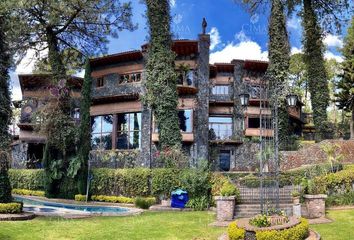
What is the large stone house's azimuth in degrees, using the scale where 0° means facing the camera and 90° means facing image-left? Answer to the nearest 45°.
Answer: approximately 0°

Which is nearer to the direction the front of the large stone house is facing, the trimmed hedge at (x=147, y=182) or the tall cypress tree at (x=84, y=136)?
the trimmed hedge

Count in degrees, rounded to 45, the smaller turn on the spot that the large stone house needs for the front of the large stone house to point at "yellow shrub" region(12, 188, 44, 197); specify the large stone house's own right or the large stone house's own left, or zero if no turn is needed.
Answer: approximately 90° to the large stone house's own right

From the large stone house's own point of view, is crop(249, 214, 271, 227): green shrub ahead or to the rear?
ahead

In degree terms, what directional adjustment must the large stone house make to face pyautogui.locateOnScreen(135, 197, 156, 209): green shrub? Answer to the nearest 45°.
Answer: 0° — it already faces it

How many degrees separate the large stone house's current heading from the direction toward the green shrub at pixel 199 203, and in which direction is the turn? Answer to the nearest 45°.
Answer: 0° — it already faces it

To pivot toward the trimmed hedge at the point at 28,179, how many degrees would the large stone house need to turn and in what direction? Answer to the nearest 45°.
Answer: approximately 90° to its right

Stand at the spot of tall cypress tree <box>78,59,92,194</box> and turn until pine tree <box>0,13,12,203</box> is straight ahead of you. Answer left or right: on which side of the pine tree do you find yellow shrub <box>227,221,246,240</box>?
left

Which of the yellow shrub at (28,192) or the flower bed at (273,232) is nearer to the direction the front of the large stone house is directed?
the flower bed

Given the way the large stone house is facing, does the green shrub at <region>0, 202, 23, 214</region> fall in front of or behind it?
in front

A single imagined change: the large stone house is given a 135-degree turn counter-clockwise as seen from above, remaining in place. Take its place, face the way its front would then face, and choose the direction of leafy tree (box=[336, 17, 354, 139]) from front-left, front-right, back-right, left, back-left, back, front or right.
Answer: front-right

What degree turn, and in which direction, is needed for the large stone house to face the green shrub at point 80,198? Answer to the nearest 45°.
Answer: approximately 45° to its right

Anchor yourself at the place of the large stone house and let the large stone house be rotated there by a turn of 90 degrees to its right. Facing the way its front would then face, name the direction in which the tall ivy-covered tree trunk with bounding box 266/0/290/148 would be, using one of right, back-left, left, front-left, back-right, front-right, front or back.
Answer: back-left

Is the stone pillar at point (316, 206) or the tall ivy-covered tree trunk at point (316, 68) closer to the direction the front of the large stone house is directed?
the stone pillar

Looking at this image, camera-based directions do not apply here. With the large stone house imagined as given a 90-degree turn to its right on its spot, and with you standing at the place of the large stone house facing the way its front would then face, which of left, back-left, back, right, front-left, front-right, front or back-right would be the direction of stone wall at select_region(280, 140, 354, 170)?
back-left

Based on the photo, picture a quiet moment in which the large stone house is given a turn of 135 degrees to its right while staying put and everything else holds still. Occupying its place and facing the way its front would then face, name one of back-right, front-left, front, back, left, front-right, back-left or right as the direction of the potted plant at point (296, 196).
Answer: back-left

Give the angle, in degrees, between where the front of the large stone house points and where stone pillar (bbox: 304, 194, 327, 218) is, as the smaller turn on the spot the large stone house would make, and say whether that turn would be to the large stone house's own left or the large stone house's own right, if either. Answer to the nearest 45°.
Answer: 0° — it already faces it

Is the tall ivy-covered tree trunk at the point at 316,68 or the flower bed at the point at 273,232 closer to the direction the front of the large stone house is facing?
the flower bed

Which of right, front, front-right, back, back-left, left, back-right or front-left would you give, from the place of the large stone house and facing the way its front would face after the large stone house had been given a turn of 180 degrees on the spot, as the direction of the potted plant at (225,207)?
back

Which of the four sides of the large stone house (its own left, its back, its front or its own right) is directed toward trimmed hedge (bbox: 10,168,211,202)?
front
